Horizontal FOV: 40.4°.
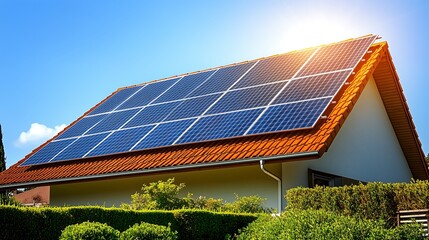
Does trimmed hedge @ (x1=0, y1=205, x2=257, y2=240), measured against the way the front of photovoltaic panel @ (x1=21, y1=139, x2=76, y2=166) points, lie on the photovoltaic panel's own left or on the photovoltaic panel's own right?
on the photovoltaic panel's own left

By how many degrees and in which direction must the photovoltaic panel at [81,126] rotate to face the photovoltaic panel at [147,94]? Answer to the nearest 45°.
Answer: approximately 135° to its left

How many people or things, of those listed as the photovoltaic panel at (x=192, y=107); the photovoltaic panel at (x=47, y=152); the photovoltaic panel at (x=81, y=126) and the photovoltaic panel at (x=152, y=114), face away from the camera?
0

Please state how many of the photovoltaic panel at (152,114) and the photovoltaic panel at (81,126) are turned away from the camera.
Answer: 0

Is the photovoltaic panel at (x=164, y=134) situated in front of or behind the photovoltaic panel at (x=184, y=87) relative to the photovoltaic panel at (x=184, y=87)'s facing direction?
in front

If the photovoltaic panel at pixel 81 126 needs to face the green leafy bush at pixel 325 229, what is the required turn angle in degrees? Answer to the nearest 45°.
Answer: approximately 45° to its left

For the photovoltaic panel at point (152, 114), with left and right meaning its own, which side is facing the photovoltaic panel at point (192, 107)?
left

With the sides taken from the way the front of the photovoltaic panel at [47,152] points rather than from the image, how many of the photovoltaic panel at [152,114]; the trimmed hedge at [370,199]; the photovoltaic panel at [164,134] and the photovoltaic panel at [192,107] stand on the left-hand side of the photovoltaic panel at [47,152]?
4

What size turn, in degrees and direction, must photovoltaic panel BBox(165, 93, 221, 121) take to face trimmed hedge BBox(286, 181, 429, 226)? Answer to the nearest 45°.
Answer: approximately 90° to its left

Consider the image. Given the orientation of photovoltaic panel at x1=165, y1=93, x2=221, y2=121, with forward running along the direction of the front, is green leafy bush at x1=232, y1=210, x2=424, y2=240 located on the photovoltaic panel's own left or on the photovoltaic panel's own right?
on the photovoltaic panel's own left

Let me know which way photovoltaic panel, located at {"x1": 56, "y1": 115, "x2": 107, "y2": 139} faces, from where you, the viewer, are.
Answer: facing the viewer and to the left of the viewer

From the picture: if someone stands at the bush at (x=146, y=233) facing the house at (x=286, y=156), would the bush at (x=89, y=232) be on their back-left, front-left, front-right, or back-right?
back-left

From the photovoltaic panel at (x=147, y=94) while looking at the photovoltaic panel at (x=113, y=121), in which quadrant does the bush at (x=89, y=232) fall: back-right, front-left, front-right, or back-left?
front-left

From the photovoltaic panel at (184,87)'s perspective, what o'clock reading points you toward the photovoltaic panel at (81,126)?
the photovoltaic panel at (81,126) is roughly at 2 o'clock from the photovoltaic panel at (184,87).

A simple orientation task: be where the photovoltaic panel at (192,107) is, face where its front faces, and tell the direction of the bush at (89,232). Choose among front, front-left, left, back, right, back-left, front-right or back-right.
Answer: front-left

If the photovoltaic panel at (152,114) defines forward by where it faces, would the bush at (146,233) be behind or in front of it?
in front

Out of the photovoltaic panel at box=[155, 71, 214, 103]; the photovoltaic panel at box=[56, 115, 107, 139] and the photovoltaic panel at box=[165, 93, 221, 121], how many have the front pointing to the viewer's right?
0
